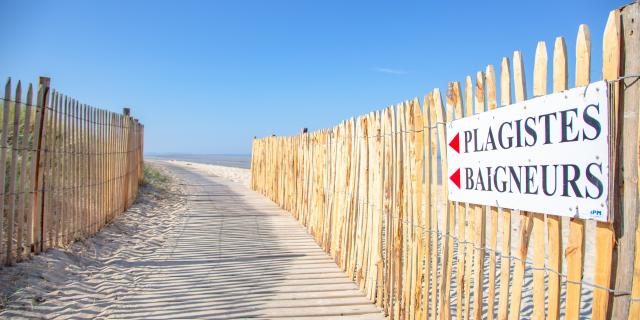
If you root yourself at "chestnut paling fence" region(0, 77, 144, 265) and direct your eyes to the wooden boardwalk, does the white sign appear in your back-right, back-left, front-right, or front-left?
front-right

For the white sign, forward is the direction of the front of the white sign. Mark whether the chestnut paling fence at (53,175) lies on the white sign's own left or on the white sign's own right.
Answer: on the white sign's own right

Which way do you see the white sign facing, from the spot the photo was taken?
facing the viewer and to the left of the viewer
